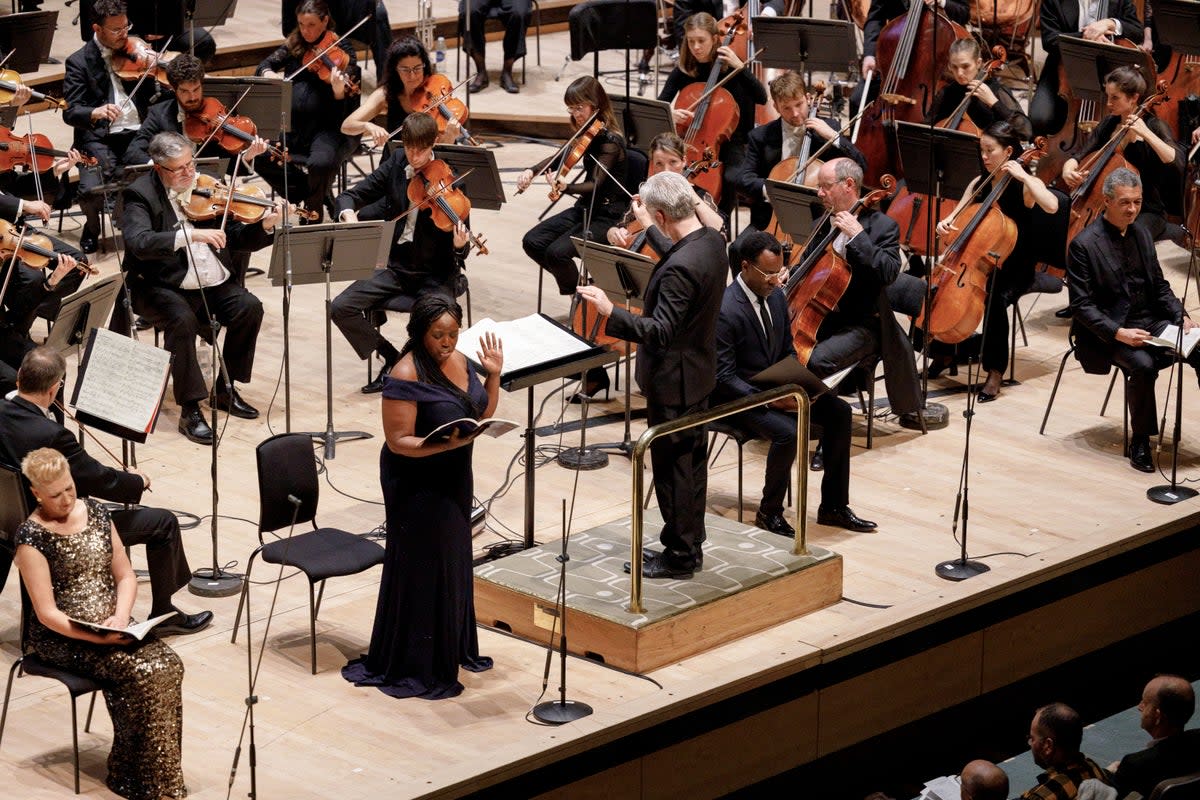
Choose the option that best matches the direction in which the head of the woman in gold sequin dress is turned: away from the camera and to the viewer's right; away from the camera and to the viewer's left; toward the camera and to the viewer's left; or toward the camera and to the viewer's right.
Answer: toward the camera and to the viewer's right

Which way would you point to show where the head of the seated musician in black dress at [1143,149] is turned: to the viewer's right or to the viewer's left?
to the viewer's left

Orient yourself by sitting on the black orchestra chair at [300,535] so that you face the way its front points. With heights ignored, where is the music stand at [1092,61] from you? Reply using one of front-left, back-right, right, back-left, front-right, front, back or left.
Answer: left

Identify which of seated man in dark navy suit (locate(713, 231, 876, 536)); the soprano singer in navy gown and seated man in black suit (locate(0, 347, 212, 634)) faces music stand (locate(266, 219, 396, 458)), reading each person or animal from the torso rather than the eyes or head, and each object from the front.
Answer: seated man in black suit (locate(0, 347, 212, 634))

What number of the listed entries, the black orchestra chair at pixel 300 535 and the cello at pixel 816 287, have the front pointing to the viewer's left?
1

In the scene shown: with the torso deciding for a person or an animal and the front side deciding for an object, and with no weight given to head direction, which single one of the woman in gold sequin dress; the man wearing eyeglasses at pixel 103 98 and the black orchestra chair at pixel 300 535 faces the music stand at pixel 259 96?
the man wearing eyeglasses

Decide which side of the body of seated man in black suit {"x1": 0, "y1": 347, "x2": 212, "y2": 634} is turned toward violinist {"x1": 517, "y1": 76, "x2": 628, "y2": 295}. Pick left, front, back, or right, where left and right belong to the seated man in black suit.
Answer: front

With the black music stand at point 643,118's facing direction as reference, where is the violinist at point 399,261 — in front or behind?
behind

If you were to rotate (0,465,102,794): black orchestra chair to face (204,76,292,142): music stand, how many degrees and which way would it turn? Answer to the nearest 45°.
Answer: approximately 135° to its left

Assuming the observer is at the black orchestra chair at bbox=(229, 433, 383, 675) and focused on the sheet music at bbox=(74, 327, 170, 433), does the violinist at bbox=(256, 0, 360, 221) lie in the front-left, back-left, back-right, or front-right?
front-right

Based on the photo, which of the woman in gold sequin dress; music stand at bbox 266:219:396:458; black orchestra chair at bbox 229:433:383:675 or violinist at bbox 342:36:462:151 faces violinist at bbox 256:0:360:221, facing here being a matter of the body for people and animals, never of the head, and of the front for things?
the music stand

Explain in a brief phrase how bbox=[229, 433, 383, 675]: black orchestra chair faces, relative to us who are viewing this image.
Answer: facing the viewer and to the right of the viewer

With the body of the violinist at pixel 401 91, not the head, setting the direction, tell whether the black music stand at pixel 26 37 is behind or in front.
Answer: behind

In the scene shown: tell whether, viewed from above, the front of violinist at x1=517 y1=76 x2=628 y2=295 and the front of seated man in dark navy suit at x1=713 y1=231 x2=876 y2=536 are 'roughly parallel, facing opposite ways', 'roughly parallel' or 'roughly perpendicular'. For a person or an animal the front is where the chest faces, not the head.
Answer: roughly perpendicular

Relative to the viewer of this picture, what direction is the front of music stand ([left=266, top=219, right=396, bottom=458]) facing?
facing away from the viewer
